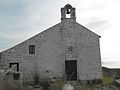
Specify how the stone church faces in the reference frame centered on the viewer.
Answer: facing the viewer
